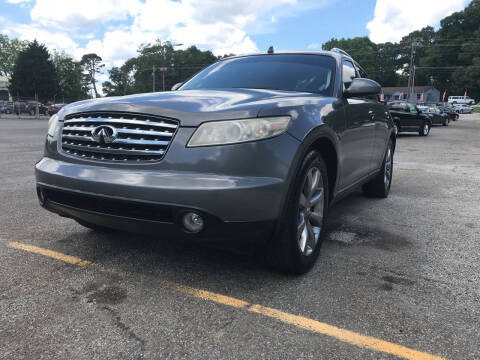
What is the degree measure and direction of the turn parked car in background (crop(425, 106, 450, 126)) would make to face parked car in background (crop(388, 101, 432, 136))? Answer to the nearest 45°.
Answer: approximately 90° to its right

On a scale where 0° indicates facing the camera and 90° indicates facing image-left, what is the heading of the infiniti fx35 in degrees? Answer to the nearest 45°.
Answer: approximately 45°

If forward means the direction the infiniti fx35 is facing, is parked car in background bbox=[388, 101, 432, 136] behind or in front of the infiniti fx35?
behind

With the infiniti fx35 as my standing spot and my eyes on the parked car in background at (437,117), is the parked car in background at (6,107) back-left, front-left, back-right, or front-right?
front-left

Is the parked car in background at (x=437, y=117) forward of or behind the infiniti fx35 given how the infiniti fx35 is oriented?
behind

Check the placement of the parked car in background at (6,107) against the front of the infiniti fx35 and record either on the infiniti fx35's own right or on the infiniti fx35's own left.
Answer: on the infiniti fx35's own right
